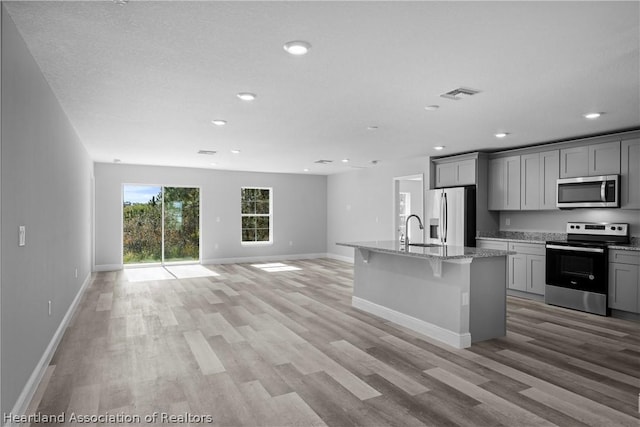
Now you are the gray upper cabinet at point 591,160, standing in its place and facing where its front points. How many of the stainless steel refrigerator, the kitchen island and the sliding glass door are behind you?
0

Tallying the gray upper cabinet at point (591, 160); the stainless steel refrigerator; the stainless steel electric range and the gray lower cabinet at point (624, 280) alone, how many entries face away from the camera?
0

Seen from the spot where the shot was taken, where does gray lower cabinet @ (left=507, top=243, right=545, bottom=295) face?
facing the viewer and to the left of the viewer

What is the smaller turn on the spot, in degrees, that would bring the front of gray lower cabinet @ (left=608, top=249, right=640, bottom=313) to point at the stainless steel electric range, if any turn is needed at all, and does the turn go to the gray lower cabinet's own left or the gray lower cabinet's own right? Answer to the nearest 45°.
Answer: approximately 90° to the gray lower cabinet's own right

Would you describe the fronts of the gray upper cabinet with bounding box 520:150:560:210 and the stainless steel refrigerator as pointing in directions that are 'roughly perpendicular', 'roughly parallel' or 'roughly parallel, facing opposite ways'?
roughly parallel

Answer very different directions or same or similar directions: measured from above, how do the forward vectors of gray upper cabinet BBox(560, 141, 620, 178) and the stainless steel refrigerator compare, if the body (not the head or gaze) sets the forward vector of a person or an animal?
same or similar directions

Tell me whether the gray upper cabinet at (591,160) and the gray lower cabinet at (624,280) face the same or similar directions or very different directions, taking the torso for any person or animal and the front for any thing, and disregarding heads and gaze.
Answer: same or similar directions

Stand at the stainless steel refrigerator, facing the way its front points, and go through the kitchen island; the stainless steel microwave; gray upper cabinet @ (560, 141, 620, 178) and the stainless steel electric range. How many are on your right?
0

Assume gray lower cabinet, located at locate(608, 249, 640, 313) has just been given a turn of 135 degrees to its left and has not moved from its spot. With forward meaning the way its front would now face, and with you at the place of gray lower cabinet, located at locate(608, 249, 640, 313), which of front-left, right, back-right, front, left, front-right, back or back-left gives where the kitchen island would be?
back-right

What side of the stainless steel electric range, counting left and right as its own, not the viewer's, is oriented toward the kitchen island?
front

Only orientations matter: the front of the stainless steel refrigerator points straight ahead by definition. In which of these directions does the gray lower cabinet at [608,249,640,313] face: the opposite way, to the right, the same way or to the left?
the same way

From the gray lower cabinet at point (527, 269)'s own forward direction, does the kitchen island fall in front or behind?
in front

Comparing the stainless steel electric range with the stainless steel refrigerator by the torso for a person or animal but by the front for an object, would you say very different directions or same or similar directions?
same or similar directions

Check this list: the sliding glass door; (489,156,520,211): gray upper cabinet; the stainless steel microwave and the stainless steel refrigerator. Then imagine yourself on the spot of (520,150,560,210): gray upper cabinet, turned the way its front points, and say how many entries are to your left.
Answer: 1

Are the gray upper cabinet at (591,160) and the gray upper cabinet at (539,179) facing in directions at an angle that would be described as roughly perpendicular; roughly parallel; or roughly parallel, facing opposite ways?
roughly parallel

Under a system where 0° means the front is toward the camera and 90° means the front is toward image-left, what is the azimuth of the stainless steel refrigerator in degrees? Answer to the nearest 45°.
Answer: approximately 45°
